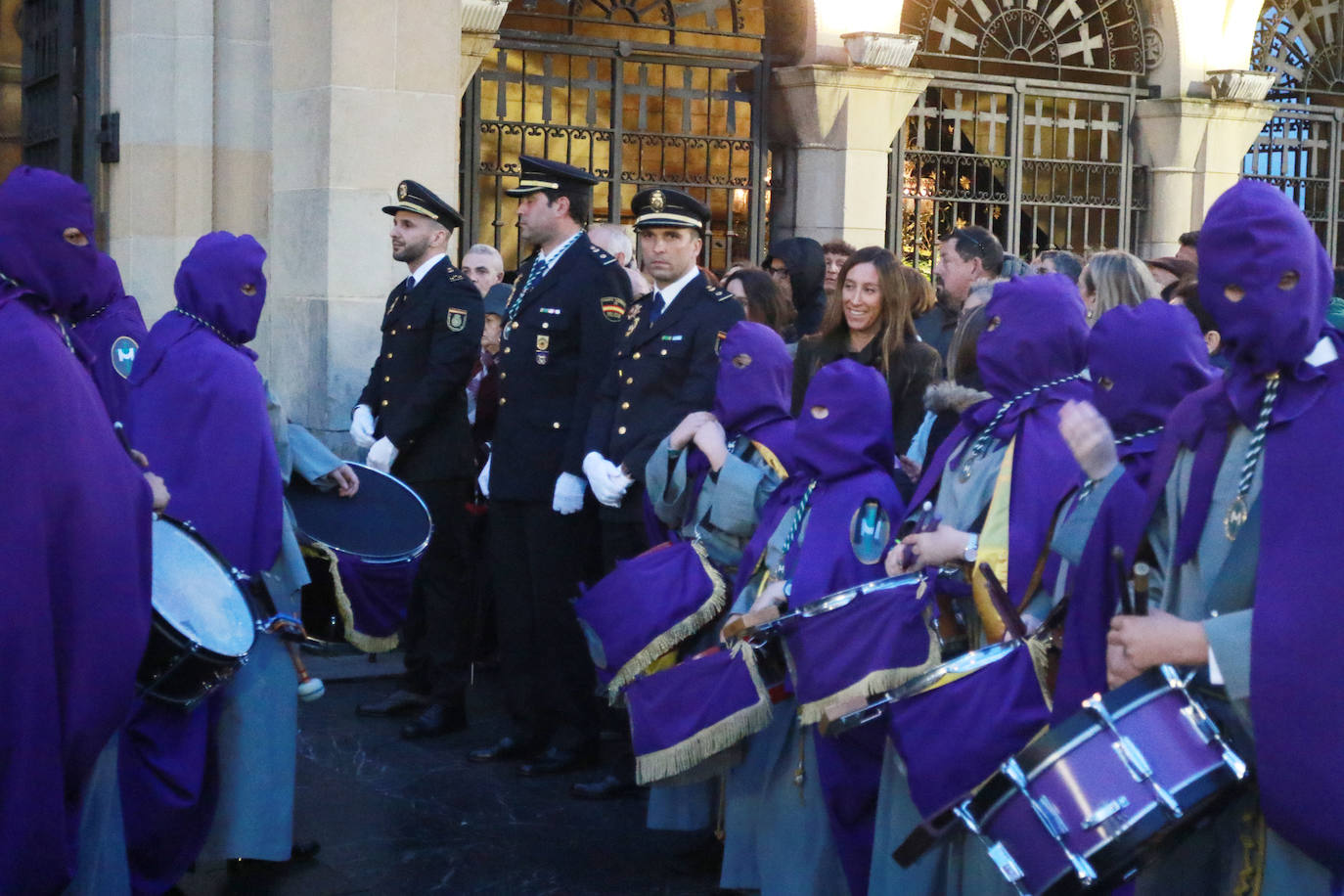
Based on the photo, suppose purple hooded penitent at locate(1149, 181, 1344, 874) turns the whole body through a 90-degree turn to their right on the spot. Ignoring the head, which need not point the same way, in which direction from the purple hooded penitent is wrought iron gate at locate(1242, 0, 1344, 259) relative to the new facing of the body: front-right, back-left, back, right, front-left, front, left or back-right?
front-right

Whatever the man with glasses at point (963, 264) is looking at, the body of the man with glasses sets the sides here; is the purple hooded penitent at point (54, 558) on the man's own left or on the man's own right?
on the man's own left

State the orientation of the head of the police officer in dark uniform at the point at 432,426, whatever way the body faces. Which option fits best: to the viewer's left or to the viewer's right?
to the viewer's left

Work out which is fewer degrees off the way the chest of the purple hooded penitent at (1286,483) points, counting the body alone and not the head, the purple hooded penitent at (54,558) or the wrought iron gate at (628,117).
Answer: the purple hooded penitent

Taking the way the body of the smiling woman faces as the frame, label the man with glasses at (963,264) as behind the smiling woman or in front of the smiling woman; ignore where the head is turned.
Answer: behind

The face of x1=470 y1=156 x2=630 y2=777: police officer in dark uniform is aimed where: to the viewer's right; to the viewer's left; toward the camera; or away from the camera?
to the viewer's left

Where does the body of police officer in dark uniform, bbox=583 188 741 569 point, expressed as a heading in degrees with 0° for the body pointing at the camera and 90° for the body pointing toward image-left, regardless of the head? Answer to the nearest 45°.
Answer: approximately 45°

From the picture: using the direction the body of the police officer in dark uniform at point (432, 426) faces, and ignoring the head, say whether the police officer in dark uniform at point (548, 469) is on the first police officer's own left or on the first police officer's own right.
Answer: on the first police officer's own left

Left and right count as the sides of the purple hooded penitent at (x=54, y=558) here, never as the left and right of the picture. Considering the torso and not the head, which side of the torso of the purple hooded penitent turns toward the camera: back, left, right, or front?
right

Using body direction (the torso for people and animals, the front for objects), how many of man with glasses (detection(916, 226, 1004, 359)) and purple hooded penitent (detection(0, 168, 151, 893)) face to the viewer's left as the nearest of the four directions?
1

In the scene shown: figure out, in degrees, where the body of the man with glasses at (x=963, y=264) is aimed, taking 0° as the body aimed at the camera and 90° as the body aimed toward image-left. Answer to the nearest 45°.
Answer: approximately 90°
